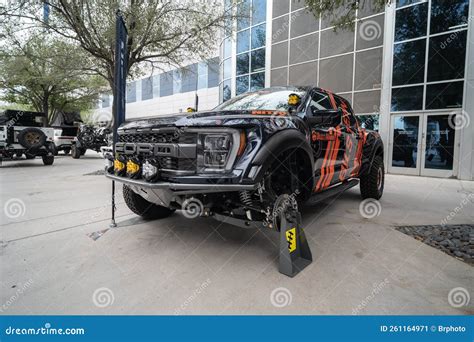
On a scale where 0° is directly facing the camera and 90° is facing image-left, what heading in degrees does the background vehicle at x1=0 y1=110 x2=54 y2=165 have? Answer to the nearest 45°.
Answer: approximately 180°

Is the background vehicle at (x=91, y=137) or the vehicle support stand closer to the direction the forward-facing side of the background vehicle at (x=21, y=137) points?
the background vehicle

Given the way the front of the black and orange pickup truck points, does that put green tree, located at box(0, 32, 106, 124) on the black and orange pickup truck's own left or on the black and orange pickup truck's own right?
on the black and orange pickup truck's own right

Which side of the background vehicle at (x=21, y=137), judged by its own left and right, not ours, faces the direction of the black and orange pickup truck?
back

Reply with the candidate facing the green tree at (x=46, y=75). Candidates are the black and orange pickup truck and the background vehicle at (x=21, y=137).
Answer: the background vehicle

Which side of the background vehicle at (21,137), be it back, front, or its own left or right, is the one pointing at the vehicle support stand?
back

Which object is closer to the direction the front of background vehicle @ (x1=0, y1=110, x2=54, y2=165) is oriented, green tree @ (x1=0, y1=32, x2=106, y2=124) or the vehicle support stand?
the green tree

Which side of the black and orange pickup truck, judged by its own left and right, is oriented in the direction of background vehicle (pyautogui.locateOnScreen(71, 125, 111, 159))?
right

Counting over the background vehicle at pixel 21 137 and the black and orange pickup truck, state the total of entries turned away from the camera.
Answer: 1

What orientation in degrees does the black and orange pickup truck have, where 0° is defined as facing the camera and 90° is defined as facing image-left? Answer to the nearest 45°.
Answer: approximately 45°

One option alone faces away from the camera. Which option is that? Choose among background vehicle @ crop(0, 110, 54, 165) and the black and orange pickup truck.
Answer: the background vehicle

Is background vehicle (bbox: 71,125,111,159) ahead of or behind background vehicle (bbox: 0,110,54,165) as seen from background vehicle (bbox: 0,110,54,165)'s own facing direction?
ahead

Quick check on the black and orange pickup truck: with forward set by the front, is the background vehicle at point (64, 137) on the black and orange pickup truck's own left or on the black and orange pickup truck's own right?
on the black and orange pickup truck's own right

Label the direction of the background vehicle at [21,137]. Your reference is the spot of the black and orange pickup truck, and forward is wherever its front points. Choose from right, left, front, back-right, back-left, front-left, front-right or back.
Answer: right

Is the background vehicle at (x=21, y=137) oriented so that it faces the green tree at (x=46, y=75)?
yes
